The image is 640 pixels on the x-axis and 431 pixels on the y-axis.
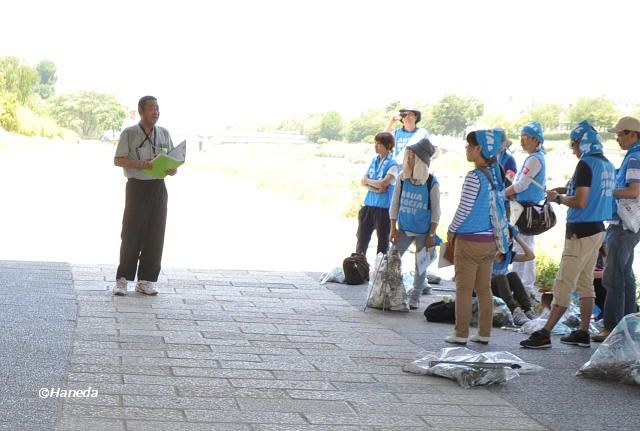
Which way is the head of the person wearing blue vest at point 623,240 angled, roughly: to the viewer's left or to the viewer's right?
to the viewer's left

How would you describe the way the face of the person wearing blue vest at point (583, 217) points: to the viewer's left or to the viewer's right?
to the viewer's left

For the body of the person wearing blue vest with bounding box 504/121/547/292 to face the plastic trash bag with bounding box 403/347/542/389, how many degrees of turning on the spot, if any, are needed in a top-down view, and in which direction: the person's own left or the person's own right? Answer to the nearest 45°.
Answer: approximately 90° to the person's own left

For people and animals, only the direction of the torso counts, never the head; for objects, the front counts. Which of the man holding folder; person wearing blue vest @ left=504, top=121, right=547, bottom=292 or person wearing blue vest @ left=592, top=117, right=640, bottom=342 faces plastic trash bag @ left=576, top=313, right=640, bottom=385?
the man holding folder

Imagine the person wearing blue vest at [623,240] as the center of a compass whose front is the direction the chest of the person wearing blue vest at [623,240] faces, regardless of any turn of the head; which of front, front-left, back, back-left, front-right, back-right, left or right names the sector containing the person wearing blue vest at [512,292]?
front-right

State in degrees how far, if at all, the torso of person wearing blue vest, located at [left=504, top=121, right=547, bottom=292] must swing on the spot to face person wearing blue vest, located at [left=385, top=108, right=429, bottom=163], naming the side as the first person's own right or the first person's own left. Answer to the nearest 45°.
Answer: approximately 45° to the first person's own right

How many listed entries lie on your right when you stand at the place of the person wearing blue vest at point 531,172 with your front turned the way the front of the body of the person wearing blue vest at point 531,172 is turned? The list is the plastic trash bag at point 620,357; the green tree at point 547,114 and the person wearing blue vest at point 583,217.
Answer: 1

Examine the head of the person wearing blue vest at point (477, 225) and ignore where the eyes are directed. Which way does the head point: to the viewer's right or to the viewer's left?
to the viewer's left

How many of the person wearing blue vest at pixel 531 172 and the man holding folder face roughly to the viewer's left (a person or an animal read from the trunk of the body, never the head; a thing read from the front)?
1

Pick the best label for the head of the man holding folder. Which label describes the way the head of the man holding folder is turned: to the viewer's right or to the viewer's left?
to the viewer's right

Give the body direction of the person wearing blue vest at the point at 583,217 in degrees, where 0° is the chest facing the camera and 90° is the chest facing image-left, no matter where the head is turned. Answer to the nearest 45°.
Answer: approximately 135°

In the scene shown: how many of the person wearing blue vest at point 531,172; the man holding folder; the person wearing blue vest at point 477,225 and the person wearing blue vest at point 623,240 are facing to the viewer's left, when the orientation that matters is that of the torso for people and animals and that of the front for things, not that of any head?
3

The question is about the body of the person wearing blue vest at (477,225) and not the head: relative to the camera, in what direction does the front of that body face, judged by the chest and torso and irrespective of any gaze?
to the viewer's left

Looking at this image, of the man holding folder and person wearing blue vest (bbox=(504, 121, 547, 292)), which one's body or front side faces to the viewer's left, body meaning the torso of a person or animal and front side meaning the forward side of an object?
the person wearing blue vest

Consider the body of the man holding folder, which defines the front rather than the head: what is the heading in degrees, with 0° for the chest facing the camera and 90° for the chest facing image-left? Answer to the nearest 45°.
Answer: approximately 315°

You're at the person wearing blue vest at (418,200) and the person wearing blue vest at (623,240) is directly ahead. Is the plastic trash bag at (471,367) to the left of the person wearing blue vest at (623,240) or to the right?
right

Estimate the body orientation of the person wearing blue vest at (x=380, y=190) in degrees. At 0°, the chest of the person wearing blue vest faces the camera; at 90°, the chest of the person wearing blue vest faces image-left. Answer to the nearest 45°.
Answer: approximately 45°
